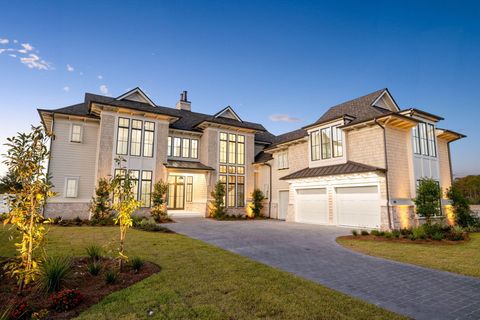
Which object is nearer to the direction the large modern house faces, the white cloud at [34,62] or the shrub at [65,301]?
the shrub

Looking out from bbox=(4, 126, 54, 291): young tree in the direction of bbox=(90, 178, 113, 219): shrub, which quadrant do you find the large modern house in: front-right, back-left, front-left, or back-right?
front-right

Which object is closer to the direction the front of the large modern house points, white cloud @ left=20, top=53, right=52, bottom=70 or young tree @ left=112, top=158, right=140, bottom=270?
the young tree

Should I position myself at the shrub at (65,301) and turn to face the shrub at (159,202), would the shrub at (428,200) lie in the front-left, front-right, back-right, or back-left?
front-right

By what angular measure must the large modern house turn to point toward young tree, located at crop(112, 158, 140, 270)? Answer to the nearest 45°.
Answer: approximately 45° to its right

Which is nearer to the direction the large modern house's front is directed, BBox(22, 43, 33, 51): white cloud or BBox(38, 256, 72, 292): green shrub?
the green shrub

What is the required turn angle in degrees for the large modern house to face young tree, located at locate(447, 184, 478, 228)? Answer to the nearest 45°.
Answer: approximately 45° to its left

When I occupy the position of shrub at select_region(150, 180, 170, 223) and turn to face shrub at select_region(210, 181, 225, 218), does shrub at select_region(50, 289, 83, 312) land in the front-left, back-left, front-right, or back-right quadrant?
back-right

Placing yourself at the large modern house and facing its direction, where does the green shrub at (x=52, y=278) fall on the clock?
The green shrub is roughly at 2 o'clock from the large modern house.

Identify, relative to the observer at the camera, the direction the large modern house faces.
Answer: facing the viewer and to the right of the viewer

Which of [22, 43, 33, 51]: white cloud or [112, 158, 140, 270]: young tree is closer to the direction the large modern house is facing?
the young tree
